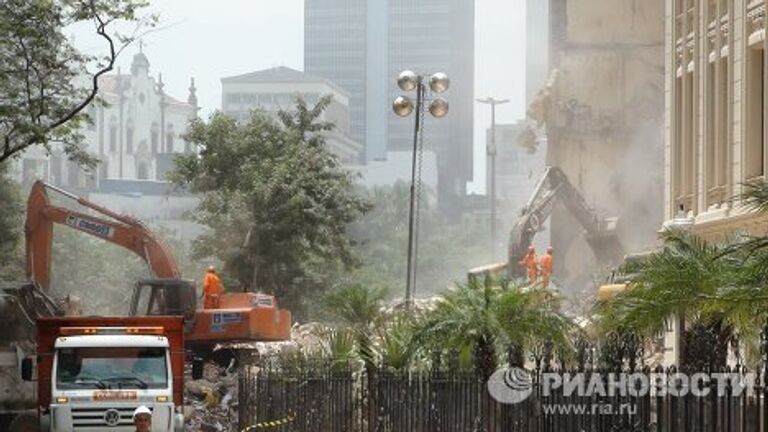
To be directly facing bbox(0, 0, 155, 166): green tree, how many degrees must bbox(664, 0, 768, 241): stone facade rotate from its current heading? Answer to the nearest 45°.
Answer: approximately 45° to its right

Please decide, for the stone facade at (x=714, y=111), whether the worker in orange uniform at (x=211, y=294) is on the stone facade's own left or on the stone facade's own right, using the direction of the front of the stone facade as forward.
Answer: on the stone facade's own right

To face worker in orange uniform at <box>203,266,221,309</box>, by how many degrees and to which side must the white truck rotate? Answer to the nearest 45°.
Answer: approximately 180°

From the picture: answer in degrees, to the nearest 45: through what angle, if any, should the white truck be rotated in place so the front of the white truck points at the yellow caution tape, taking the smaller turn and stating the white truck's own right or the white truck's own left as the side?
approximately 90° to the white truck's own left

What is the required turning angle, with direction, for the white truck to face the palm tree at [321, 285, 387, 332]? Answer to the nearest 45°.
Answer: approximately 135° to its left
